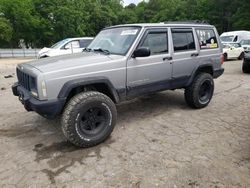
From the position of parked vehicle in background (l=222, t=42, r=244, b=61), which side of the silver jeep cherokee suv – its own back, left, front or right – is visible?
back

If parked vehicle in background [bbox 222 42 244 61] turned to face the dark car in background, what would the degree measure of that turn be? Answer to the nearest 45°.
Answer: approximately 45° to its left

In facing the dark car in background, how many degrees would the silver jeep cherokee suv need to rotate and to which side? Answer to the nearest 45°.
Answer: approximately 180°
